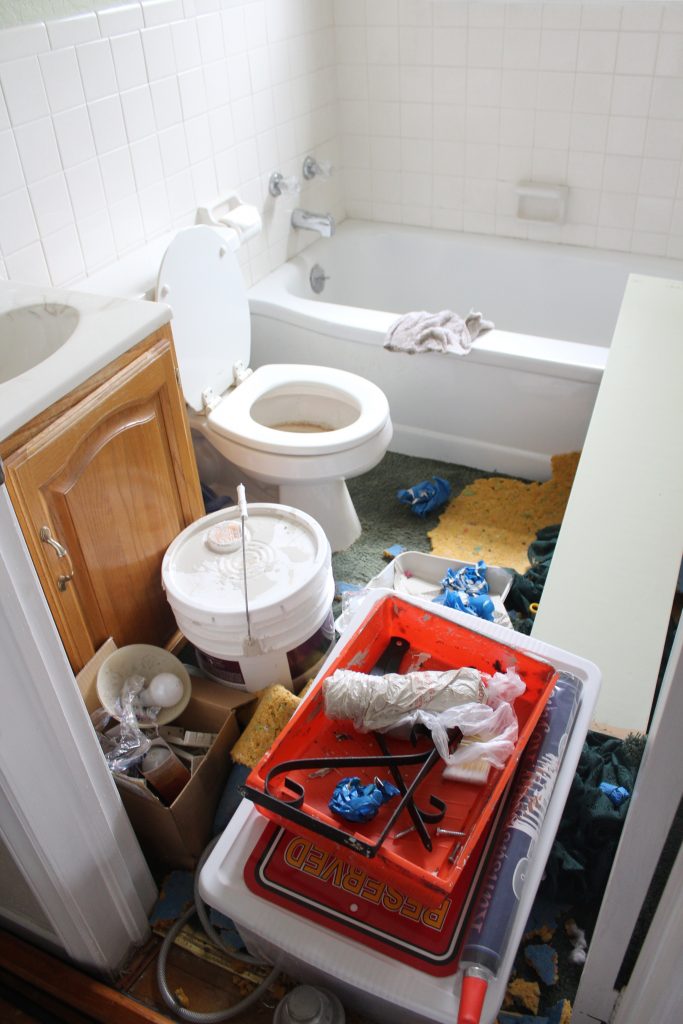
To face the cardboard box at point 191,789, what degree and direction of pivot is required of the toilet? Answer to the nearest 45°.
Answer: approximately 45° to its right

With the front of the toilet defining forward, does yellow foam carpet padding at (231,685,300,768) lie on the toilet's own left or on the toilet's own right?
on the toilet's own right

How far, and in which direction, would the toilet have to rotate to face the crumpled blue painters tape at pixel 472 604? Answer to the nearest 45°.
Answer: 0° — it already faces it

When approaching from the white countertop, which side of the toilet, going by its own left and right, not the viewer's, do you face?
right

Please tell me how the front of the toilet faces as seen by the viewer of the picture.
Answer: facing the viewer and to the right of the viewer

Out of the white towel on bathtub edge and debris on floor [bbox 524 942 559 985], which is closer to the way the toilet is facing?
the debris on floor

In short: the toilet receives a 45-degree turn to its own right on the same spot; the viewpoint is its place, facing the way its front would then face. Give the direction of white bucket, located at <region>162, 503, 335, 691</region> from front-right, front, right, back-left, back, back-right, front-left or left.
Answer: front

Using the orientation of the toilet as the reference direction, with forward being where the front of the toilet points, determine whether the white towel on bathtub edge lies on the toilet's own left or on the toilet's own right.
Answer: on the toilet's own left

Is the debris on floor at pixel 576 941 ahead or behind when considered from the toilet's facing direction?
ahead

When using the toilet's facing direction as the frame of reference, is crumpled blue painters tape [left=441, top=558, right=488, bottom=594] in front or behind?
in front

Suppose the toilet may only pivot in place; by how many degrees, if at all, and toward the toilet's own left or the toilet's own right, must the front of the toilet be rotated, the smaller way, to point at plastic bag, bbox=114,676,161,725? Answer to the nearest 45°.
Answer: approximately 45° to the toilet's own right
